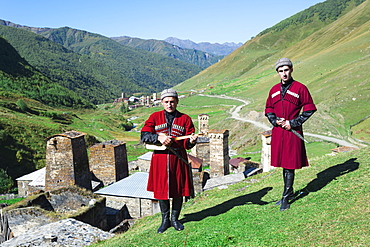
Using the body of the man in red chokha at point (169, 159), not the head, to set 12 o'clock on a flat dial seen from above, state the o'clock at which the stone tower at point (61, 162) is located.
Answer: The stone tower is roughly at 5 o'clock from the man in red chokha.

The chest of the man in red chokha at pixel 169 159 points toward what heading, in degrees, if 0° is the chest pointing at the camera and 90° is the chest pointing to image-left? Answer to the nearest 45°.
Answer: approximately 0°

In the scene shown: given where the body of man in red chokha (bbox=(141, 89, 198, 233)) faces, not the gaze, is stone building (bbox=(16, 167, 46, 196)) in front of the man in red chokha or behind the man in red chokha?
behind

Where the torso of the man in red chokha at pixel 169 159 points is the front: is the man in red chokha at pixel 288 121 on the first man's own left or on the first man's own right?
on the first man's own left

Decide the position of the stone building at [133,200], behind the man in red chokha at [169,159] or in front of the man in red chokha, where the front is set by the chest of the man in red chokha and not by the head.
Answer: behind

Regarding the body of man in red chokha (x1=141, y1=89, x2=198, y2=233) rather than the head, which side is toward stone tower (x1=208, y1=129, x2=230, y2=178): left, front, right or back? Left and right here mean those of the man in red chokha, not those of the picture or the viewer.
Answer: back
